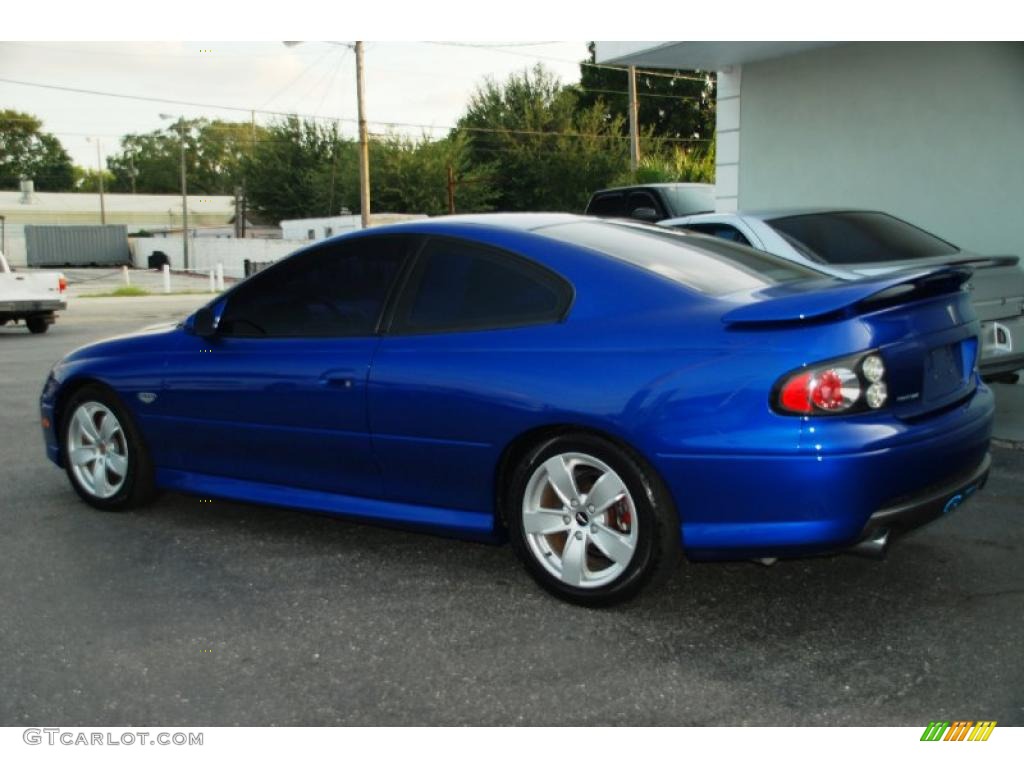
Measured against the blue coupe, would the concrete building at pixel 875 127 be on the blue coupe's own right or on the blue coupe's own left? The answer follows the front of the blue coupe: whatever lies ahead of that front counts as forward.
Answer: on the blue coupe's own right

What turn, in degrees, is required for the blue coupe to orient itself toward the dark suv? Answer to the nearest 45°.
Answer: approximately 45° to its right

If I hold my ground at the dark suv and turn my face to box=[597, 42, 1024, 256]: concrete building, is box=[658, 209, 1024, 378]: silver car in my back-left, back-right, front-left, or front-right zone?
front-right

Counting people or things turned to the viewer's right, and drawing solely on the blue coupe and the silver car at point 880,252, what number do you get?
0

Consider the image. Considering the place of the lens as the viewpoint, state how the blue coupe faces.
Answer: facing away from the viewer and to the left of the viewer

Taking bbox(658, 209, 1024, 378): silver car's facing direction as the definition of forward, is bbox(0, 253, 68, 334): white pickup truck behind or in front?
in front

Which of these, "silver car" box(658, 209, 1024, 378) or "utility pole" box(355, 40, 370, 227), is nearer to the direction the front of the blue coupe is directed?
the utility pole

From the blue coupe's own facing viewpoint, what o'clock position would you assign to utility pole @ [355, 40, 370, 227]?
The utility pole is roughly at 1 o'clock from the blue coupe.

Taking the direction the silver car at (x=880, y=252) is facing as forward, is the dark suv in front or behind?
in front

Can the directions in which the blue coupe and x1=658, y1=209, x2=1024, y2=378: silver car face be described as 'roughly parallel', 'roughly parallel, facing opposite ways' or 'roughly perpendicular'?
roughly parallel

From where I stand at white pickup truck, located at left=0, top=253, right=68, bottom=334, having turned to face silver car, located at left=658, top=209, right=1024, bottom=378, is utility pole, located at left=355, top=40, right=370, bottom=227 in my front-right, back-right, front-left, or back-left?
back-left

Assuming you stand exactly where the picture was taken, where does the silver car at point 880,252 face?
facing away from the viewer and to the left of the viewer

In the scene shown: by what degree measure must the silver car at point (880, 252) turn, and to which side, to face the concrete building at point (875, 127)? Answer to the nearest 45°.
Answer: approximately 45° to its right
